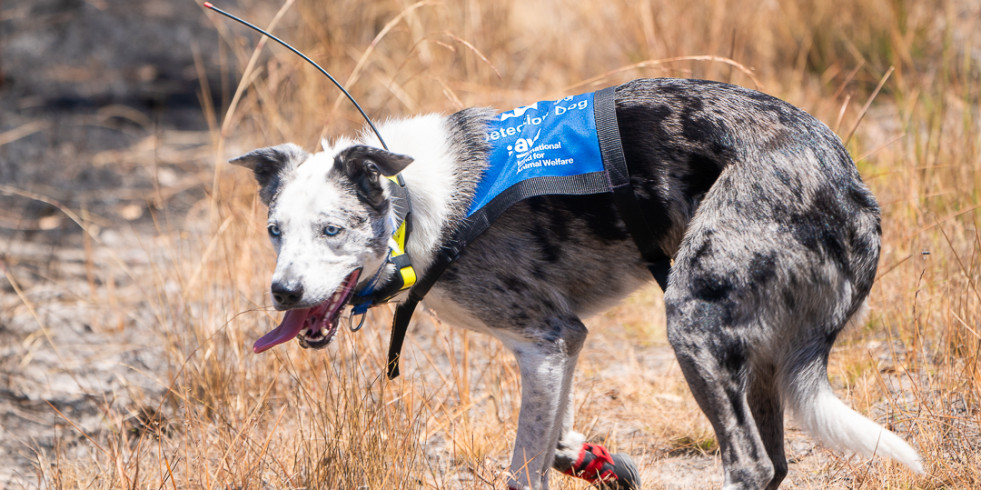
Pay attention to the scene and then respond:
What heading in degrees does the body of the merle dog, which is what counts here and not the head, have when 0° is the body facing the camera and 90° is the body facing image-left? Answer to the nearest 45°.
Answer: approximately 90°
